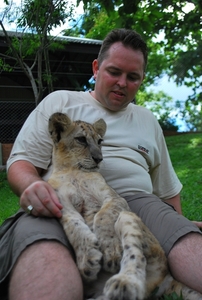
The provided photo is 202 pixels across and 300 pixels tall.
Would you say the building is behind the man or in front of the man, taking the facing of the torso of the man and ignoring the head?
behind

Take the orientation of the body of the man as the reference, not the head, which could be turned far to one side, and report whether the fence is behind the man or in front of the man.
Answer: behind

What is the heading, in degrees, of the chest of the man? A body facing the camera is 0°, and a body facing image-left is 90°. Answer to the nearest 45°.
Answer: approximately 0°

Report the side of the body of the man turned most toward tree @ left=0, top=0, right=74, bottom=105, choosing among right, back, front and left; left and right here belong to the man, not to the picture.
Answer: back
